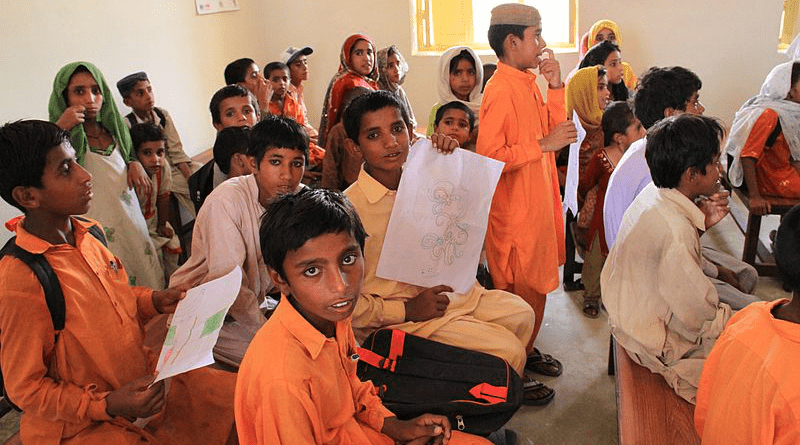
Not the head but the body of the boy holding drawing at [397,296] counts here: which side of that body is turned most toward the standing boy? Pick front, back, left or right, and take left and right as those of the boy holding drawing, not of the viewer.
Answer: left

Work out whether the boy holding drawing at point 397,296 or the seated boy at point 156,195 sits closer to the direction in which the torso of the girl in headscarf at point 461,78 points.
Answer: the boy holding drawing

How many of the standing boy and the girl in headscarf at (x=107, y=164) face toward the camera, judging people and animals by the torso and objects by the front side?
1

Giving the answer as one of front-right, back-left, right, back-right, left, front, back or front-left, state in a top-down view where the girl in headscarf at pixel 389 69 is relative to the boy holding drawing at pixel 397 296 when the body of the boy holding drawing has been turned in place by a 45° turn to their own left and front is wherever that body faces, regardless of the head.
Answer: left

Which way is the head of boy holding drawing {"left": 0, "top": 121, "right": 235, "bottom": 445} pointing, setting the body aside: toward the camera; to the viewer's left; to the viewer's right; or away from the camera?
to the viewer's right

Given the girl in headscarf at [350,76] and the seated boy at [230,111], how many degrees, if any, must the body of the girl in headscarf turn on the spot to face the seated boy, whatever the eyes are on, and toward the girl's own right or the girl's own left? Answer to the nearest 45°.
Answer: approximately 90° to the girl's own right

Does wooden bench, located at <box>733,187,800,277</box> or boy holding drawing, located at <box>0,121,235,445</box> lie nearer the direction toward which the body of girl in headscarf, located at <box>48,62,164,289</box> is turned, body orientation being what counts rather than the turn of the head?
the boy holding drawing

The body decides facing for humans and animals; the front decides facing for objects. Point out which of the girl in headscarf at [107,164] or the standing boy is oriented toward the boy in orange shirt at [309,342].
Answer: the girl in headscarf

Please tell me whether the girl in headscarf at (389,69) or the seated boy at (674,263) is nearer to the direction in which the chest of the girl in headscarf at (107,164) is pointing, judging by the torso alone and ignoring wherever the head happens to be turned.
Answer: the seated boy

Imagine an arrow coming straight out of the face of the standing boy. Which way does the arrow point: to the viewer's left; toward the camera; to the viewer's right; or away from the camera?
to the viewer's right

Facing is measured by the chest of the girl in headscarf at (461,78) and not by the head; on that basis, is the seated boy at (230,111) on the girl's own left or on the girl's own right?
on the girl's own right

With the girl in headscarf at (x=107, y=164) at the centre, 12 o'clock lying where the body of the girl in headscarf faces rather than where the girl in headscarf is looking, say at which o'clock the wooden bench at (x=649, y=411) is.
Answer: The wooden bench is roughly at 11 o'clock from the girl in headscarf.

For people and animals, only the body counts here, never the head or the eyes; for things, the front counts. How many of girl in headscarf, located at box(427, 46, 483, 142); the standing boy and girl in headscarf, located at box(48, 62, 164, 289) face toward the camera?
2

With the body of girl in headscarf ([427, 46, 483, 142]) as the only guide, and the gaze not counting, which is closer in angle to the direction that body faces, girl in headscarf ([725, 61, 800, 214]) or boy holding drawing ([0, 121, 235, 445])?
the boy holding drawing
